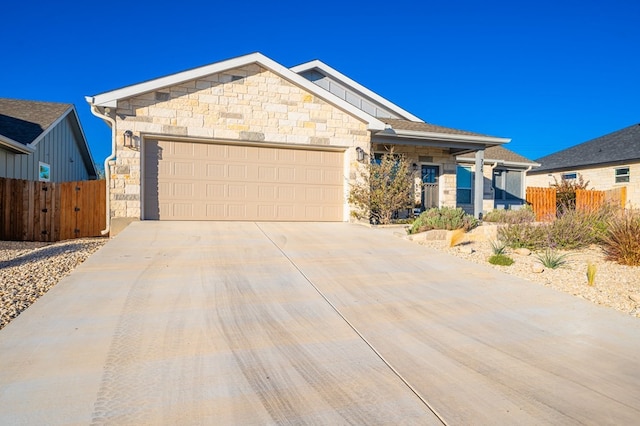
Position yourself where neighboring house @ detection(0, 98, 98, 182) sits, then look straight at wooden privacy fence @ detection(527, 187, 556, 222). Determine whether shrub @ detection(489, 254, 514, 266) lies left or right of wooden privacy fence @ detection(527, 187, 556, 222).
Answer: right

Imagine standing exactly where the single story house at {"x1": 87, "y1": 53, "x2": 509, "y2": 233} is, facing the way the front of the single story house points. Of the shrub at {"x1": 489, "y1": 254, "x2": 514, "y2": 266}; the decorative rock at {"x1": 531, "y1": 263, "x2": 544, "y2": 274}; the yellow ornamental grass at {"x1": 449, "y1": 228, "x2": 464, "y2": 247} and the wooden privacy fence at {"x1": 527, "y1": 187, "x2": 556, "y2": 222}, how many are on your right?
0

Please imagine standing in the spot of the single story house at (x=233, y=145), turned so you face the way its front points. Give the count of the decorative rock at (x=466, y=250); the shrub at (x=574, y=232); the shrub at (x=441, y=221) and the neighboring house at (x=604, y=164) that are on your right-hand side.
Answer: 0

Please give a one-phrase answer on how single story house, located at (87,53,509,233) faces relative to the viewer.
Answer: facing the viewer

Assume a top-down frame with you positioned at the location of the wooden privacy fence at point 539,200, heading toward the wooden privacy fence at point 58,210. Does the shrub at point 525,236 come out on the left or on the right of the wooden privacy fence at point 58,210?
left

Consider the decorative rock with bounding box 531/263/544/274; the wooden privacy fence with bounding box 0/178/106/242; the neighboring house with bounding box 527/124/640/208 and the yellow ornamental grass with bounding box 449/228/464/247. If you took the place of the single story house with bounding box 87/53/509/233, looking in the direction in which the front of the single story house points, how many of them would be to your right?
1

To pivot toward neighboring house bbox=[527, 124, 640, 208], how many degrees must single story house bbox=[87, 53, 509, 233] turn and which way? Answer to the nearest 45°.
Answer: approximately 135° to its left

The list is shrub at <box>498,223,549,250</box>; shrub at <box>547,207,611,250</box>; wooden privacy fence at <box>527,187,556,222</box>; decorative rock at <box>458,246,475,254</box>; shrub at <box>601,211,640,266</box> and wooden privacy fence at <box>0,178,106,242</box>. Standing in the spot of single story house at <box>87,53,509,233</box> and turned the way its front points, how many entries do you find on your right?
1

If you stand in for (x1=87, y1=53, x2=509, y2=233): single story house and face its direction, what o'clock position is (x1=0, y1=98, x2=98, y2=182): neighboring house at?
The neighboring house is roughly at 4 o'clock from the single story house.

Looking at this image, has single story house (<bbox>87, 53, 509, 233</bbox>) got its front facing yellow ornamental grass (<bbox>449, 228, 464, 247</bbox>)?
no

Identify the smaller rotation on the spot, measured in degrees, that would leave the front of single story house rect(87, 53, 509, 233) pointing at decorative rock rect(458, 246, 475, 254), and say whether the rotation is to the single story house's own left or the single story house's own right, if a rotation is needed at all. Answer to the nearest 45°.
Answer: approximately 45° to the single story house's own left

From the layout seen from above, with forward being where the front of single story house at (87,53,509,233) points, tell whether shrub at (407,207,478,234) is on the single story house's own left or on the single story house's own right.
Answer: on the single story house's own left

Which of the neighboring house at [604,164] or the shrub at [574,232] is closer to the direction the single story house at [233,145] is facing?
the shrub

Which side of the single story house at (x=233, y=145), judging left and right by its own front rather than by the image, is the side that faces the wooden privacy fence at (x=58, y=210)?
right

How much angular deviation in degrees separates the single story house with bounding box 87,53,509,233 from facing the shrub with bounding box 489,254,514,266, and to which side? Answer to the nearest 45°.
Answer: approximately 45° to its left

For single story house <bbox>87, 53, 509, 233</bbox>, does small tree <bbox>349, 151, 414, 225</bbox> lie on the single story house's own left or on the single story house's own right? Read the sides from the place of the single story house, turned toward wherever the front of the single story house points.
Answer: on the single story house's own left

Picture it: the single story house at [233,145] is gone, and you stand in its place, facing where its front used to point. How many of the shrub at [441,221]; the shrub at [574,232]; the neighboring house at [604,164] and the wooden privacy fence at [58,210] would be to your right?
1

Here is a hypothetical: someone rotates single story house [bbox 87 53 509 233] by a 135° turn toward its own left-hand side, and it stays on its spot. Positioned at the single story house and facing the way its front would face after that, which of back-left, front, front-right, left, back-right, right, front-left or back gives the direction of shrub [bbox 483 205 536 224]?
front-right
